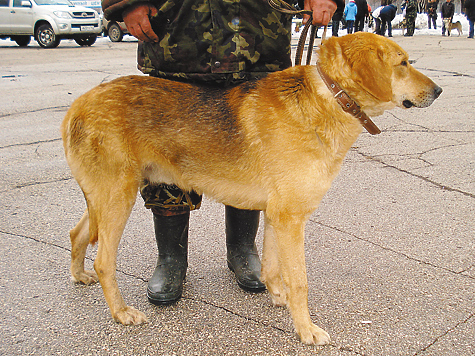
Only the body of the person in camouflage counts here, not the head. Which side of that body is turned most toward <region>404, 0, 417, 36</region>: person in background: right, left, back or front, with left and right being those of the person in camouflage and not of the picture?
back

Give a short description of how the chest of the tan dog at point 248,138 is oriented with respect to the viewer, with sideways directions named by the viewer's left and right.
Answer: facing to the right of the viewer

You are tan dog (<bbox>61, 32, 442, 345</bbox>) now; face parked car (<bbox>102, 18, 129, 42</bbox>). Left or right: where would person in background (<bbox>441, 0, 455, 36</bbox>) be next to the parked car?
right

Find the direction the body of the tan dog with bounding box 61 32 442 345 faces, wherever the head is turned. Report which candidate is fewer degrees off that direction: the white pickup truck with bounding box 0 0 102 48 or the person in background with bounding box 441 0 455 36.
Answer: the person in background

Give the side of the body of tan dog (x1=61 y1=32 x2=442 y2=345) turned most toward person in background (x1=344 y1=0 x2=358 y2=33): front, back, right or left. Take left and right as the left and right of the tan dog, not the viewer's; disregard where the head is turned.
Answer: left

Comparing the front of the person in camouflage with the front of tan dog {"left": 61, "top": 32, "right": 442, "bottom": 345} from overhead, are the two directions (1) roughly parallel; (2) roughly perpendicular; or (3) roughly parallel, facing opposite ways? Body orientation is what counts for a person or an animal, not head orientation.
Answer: roughly perpendicular

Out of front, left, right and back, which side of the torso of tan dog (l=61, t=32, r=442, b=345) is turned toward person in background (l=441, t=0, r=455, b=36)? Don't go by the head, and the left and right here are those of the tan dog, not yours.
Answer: left

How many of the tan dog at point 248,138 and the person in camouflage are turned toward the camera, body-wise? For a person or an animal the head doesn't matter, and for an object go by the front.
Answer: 1
